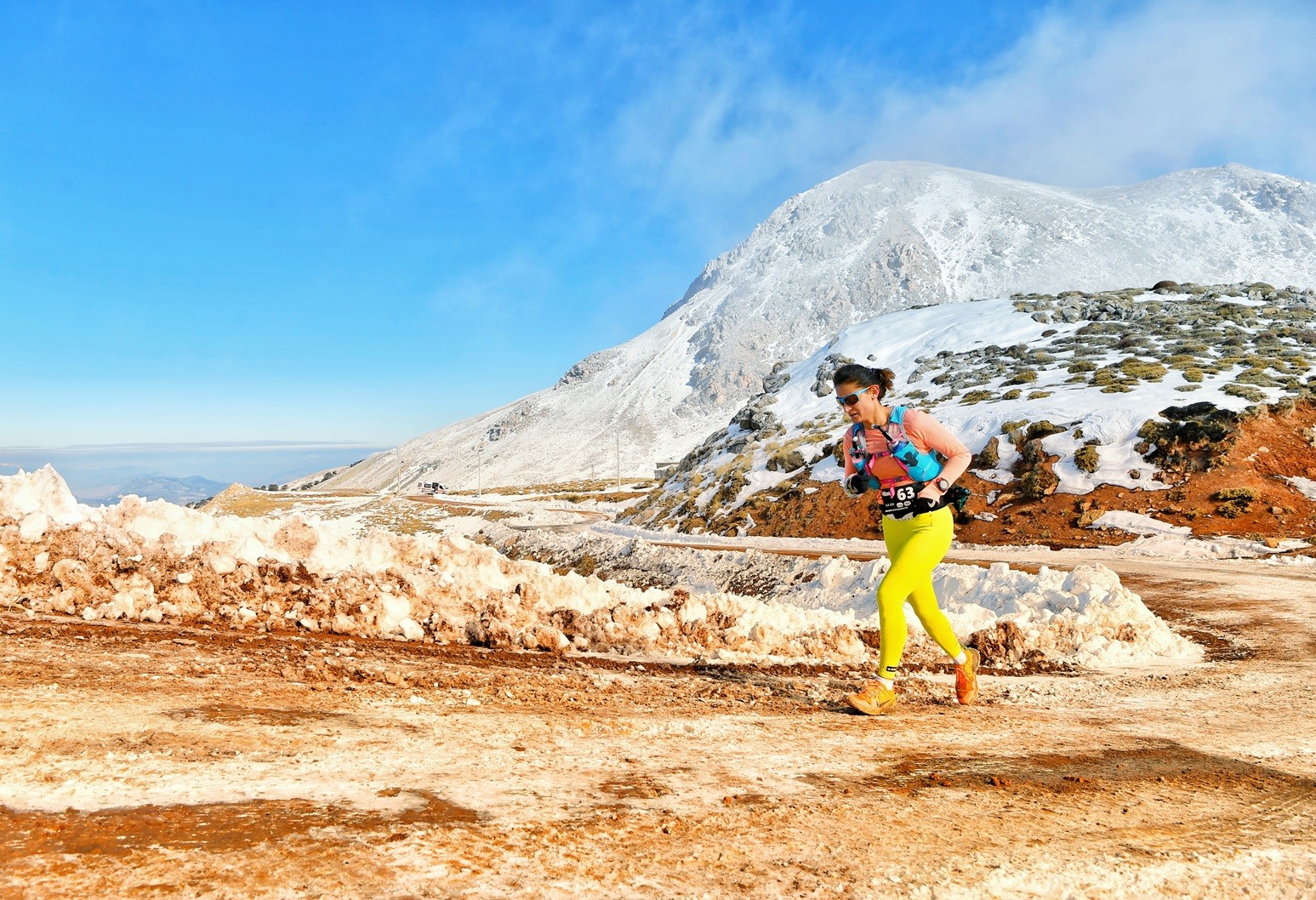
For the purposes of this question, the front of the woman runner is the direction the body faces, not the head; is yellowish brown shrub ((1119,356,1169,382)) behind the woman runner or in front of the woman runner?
behind

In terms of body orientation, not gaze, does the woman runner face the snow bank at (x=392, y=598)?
no

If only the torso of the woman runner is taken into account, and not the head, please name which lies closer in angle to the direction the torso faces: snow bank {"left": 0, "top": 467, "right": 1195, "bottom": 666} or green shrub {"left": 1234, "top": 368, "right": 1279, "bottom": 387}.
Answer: the snow bank

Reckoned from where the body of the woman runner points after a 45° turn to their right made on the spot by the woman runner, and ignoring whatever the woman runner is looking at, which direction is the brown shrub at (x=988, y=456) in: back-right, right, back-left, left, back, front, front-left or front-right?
right

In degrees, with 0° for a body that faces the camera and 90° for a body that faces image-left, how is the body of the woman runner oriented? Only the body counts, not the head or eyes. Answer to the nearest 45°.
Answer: approximately 45°

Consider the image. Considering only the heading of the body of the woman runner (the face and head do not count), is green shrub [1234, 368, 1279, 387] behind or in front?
behind

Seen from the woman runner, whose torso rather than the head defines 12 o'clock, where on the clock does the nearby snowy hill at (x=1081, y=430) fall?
The nearby snowy hill is roughly at 5 o'clock from the woman runner.

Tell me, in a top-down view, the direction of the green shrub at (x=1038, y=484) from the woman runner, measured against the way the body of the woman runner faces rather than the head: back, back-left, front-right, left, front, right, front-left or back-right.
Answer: back-right

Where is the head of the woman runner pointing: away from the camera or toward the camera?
toward the camera
